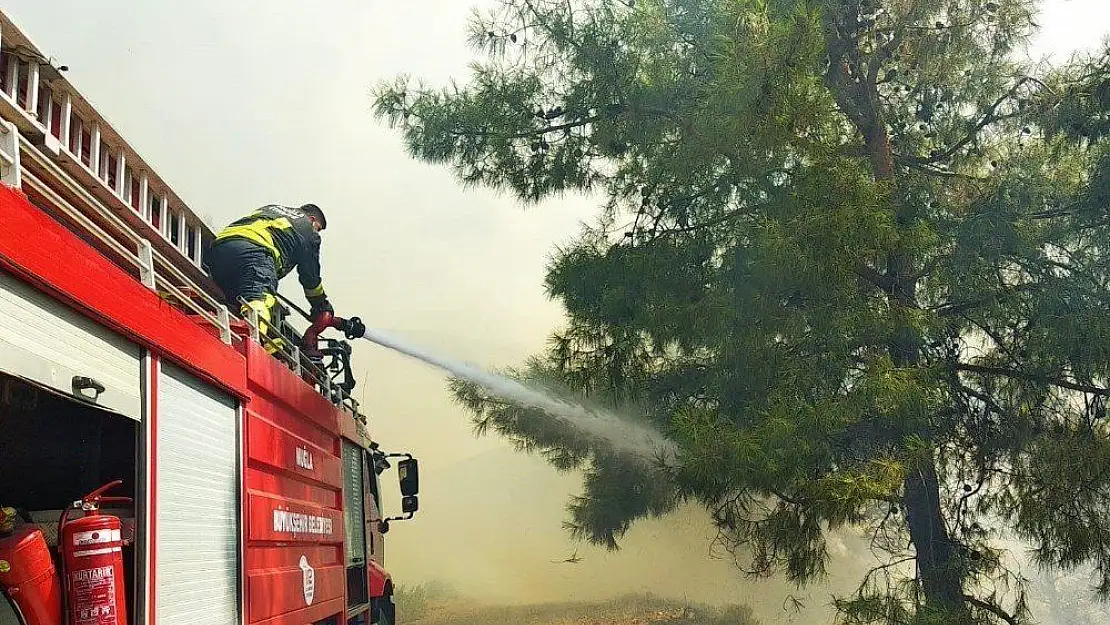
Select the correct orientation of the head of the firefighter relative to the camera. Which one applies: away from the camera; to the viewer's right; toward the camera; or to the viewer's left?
to the viewer's right

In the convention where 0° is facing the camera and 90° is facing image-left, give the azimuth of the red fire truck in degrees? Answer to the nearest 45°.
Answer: approximately 225°
